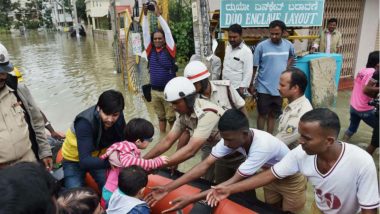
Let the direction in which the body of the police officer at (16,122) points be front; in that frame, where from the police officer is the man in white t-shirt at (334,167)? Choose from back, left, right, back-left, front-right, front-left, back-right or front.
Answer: front-left

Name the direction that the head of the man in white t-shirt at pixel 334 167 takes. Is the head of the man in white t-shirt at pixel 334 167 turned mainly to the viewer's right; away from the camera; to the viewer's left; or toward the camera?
to the viewer's left

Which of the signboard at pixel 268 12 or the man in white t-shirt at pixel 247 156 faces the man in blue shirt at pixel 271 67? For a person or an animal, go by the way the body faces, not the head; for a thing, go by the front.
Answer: the signboard

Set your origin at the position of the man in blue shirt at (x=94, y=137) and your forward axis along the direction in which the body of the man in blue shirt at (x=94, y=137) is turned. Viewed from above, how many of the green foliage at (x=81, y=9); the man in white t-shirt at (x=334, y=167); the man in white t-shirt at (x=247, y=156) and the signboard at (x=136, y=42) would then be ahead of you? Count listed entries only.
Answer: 2

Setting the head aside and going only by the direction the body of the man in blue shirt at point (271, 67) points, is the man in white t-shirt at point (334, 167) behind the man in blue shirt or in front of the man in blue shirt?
in front

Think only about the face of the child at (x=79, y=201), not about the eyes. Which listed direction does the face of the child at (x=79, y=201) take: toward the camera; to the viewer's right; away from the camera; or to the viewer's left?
away from the camera

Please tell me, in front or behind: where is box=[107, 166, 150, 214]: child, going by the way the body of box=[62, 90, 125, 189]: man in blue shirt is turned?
in front

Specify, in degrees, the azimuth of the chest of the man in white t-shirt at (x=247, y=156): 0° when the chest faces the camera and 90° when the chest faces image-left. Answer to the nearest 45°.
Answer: approximately 45°

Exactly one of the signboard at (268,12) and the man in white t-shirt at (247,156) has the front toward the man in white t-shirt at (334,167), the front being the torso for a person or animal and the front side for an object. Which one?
the signboard

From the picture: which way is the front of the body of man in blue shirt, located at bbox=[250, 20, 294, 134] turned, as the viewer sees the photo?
toward the camera

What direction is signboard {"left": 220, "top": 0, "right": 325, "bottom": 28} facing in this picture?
toward the camera

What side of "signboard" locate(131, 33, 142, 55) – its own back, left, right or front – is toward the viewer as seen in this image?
front
